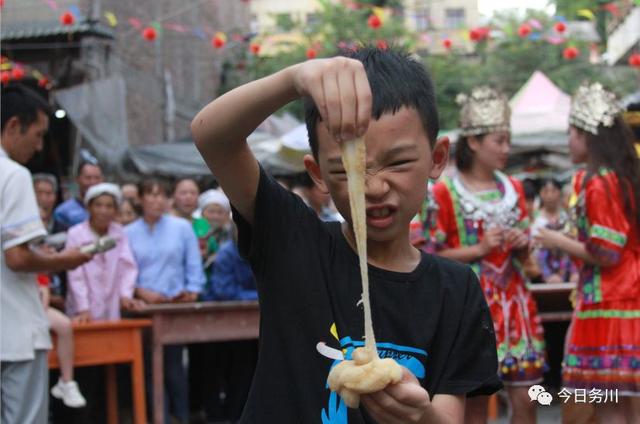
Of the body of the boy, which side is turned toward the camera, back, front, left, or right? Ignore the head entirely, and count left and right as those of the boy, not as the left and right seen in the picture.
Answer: front

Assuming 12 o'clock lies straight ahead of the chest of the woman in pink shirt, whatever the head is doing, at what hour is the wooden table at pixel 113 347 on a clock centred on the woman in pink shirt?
The wooden table is roughly at 12 o'clock from the woman in pink shirt.

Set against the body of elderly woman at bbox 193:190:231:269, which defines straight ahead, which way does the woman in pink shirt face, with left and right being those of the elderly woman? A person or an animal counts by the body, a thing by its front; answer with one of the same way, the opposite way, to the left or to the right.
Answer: the same way

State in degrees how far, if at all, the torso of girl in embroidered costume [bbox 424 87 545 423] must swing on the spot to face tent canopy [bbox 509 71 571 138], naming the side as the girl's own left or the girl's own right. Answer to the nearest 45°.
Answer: approximately 135° to the girl's own left

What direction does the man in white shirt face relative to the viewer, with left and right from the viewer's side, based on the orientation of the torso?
facing to the right of the viewer

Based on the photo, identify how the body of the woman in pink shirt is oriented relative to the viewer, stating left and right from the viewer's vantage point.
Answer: facing the viewer

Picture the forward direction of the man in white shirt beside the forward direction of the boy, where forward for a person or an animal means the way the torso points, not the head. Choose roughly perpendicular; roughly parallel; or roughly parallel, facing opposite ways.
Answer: roughly perpendicular

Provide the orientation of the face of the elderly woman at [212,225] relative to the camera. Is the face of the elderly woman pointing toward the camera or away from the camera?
toward the camera

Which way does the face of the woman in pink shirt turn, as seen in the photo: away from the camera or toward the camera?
toward the camera

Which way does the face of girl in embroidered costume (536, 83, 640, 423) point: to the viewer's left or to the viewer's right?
to the viewer's left

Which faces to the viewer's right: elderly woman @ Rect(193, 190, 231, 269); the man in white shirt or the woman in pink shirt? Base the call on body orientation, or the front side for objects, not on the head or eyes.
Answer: the man in white shirt

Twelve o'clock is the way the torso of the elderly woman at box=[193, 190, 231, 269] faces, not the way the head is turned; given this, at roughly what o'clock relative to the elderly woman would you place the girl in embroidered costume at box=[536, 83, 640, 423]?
The girl in embroidered costume is roughly at 11 o'clock from the elderly woman.

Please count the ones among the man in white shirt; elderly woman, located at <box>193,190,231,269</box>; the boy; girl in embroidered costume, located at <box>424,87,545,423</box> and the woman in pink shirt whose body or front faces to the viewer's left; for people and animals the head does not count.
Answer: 0
